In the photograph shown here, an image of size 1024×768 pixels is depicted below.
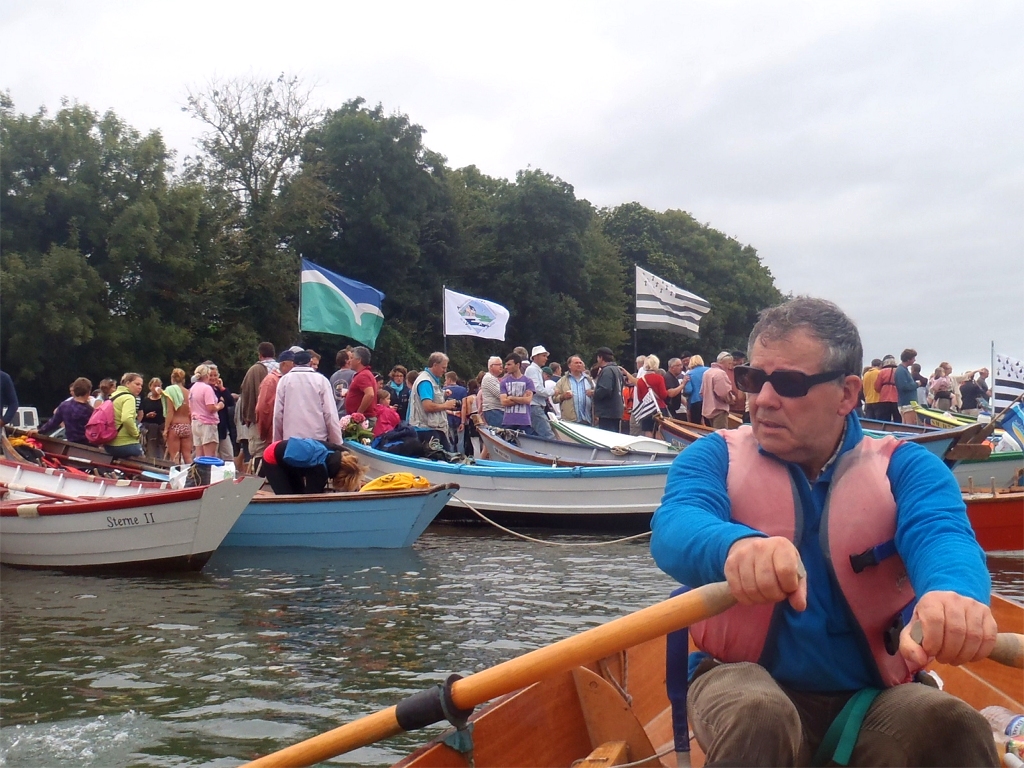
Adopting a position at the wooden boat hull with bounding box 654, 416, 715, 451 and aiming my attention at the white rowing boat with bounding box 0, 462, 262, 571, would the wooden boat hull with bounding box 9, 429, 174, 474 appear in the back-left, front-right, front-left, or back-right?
front-right

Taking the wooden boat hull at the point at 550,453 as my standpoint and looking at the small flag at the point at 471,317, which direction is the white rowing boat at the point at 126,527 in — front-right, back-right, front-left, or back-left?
back-left

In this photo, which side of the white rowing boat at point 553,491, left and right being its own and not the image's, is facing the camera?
left

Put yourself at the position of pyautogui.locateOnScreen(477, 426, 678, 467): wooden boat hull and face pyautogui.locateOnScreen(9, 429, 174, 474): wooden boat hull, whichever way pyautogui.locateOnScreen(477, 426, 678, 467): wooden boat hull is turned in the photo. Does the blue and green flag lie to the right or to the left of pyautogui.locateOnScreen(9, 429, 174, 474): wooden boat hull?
right

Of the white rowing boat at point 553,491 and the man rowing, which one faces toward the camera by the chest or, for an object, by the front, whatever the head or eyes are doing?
the man rowing

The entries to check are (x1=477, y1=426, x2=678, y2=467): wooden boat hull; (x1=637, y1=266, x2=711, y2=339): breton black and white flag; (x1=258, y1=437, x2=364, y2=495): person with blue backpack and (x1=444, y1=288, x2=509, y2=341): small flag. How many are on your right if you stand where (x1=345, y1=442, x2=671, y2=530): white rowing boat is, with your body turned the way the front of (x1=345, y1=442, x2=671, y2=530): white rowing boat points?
3

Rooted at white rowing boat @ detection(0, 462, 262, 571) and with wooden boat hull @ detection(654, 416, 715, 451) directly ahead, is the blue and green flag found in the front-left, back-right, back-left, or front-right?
front-left

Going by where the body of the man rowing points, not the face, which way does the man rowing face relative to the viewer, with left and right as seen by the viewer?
facing the viewer

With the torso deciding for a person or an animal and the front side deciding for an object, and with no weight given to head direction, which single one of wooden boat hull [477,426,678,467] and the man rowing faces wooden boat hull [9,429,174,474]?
wooden boat hull [477,426,678,467]

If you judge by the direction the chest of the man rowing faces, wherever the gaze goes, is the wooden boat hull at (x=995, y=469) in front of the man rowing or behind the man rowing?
behind

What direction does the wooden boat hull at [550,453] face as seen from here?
to the viewer's left

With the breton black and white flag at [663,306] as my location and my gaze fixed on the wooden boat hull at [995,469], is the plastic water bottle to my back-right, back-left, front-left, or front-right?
front-right

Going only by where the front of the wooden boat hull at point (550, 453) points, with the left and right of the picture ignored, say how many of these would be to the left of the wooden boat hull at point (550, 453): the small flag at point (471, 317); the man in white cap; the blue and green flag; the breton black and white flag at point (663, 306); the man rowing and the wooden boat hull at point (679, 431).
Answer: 1
